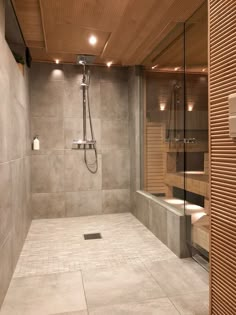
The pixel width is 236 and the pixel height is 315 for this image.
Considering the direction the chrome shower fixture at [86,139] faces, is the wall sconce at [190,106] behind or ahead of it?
ahead

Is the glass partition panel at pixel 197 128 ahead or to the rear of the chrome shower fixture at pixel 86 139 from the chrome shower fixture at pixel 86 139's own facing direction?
ahead

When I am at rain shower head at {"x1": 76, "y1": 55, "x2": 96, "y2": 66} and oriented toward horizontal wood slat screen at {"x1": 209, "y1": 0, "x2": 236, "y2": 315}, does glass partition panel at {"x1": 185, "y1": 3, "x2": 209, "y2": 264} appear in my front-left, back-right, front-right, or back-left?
front-left

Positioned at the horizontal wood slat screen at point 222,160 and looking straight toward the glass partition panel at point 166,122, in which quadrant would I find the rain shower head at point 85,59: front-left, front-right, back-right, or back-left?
front-left

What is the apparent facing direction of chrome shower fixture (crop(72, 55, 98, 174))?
toward the camera

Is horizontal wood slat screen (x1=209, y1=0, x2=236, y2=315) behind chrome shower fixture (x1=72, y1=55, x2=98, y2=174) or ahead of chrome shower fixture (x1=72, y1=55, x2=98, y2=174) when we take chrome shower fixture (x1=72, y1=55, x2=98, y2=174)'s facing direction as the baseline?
ahead

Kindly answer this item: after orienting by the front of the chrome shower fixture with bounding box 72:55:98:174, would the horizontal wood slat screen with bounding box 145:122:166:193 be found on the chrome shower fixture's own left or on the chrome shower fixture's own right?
on the chrome shower fixture's own left

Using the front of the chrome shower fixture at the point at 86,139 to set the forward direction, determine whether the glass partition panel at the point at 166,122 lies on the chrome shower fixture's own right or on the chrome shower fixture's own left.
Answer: on the chrome shower fixture's own left

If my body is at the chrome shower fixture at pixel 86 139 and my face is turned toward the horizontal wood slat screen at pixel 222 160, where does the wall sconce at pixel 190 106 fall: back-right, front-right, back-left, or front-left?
front-left
